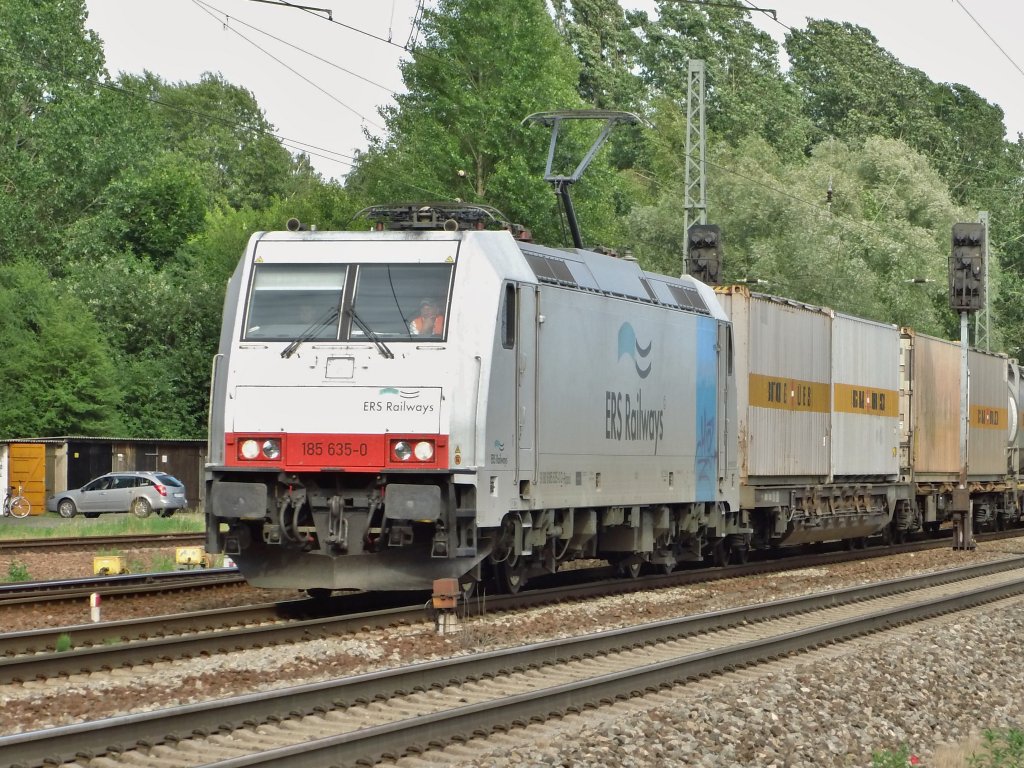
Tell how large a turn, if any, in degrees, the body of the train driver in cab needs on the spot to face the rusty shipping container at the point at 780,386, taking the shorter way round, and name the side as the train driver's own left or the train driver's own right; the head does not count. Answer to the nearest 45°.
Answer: approximately 135° to the train driver's own left

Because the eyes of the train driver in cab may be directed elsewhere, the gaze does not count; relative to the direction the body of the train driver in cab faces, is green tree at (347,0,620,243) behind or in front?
behind

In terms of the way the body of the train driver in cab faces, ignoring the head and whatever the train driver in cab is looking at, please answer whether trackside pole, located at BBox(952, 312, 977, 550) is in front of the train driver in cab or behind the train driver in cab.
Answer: behind

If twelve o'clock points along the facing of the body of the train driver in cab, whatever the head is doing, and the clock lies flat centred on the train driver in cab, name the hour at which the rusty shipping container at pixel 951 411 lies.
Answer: The rusty shipping container is roughly at 7 o'clock from the train driver in cab.

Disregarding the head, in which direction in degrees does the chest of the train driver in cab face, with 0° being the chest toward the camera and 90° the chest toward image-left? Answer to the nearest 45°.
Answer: approximately 0°
